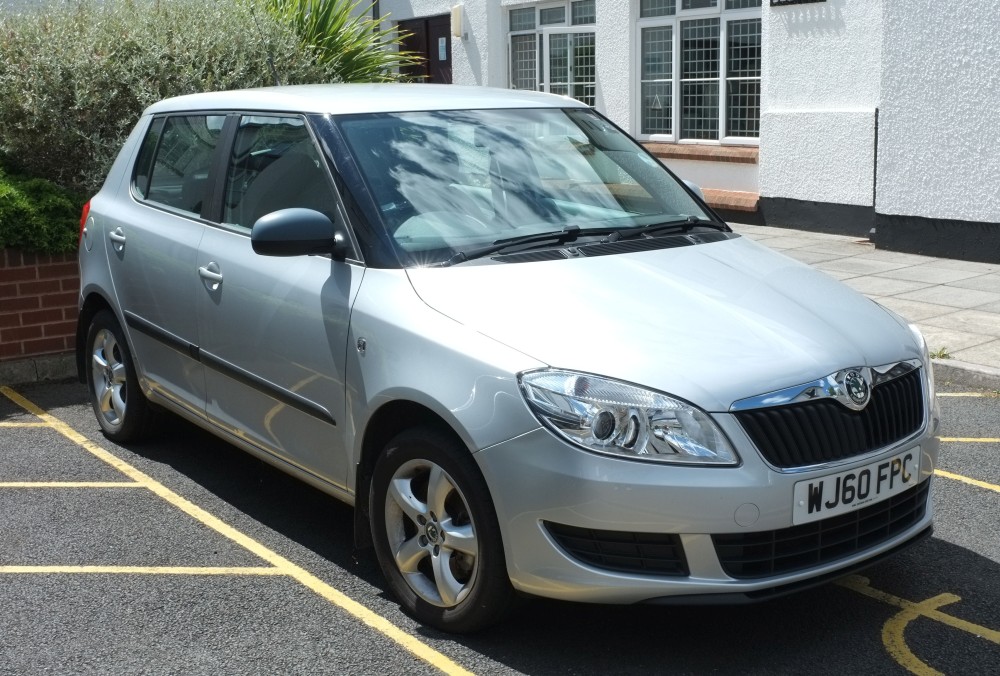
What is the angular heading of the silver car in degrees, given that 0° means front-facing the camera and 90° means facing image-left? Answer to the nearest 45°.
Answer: approximately 315°

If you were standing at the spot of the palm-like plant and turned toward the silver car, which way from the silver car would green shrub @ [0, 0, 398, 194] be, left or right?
right

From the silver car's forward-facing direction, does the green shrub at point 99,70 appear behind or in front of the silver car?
behind

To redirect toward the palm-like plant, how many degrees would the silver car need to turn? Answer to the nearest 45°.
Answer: approximately 135° to its left

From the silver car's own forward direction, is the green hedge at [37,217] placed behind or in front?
behind
